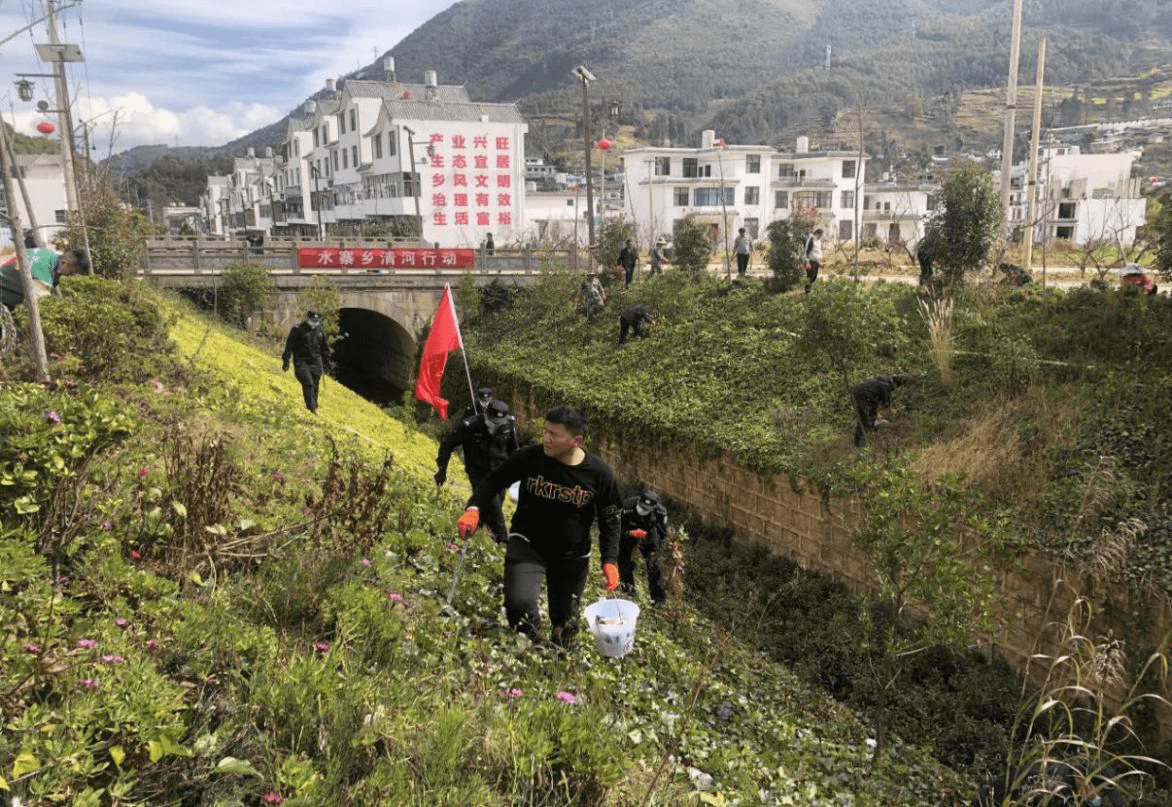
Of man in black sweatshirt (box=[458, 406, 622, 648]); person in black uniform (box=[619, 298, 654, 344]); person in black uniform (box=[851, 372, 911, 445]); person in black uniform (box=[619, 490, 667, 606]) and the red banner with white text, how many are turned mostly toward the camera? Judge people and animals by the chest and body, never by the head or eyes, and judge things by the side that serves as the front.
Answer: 3

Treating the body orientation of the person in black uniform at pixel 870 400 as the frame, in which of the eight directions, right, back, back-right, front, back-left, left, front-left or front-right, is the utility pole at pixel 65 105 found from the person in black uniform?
back

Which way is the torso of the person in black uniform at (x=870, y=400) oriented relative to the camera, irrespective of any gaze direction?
to the viewer's right

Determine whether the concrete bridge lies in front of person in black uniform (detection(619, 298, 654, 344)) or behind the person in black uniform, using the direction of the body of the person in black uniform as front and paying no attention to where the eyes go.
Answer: behind

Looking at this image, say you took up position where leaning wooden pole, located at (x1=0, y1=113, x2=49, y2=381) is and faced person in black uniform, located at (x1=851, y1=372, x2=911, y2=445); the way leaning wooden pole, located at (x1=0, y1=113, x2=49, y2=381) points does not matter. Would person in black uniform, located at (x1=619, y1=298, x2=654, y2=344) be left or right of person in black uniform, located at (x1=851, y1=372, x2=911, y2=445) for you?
left

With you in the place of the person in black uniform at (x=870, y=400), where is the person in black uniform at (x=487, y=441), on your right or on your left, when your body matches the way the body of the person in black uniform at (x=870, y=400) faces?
on your right

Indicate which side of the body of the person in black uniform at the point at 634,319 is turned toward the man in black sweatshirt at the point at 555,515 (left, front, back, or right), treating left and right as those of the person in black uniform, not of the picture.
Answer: right

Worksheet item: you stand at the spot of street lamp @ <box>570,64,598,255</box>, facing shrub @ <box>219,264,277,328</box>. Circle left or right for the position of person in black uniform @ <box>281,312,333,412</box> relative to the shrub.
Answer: left

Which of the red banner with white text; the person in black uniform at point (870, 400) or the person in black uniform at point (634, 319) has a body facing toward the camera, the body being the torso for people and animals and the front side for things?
the red banner with white text

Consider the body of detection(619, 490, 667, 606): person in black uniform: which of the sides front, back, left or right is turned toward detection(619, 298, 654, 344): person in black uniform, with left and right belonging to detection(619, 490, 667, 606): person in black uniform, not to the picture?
back

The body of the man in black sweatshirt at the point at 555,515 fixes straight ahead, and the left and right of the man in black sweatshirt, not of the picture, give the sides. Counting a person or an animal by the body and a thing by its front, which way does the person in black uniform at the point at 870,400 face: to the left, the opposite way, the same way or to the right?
to the left

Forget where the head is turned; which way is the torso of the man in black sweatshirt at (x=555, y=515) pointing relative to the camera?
toward the camera

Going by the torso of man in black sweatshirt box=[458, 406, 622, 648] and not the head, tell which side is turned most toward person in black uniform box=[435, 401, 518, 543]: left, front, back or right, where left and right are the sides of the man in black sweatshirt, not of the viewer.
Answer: back
